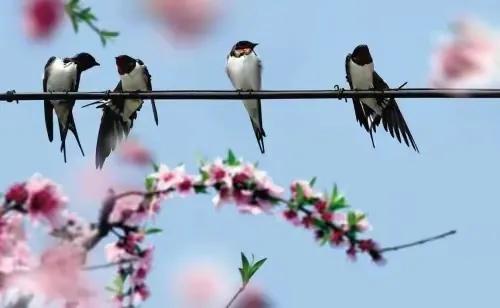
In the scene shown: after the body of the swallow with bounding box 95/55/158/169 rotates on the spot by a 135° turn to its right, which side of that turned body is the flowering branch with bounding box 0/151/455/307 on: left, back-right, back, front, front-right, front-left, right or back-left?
back

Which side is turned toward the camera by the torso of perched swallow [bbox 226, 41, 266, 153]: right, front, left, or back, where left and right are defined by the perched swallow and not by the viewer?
front

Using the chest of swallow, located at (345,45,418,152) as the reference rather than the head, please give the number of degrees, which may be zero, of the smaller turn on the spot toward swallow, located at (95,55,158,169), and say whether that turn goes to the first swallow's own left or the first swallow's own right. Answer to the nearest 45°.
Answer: approximately 90° to the first swallow's own right

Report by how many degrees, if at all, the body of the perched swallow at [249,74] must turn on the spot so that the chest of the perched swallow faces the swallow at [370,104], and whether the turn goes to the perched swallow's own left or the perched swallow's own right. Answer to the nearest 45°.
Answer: approximately 90° to the perched swallow's own left

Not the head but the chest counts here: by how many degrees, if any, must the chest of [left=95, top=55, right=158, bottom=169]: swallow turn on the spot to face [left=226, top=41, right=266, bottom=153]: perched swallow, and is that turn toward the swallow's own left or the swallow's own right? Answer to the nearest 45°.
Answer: approximately 135° to the swallow's own left

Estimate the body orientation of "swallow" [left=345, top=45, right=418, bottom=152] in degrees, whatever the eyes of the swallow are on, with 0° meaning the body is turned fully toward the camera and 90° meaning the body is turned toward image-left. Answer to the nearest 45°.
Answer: approximately 0°

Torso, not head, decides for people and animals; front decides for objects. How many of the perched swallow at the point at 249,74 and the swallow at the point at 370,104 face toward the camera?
2

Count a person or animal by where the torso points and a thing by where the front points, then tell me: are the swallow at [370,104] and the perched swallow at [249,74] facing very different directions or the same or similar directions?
same or similar directions

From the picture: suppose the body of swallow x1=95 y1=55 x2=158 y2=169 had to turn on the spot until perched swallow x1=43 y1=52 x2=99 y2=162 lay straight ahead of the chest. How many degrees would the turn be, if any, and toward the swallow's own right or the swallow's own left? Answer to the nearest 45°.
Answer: approximately 90° to the swallow's own right

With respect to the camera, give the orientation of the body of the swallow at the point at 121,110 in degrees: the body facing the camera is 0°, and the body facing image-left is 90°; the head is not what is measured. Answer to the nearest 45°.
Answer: approximately 45°
